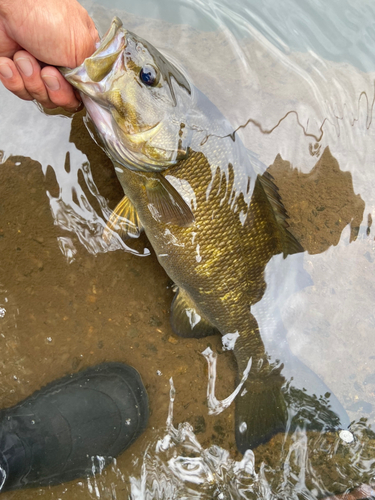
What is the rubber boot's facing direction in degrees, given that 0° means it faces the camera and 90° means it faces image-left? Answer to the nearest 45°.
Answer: approximately 270°
